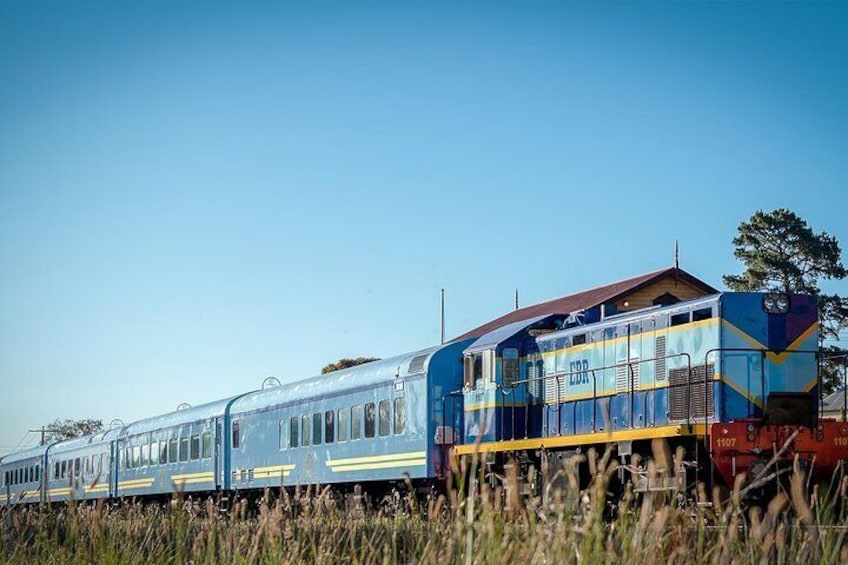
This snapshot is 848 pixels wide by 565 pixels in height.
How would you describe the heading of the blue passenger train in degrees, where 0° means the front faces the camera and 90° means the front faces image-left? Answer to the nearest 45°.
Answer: approximately 315°
